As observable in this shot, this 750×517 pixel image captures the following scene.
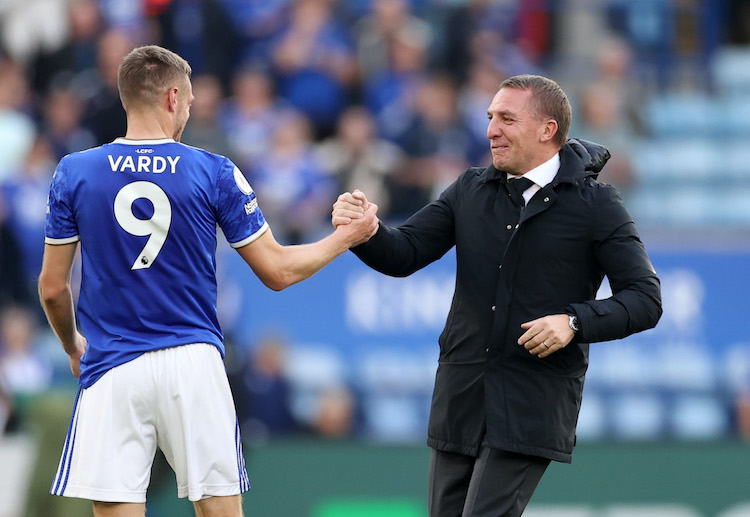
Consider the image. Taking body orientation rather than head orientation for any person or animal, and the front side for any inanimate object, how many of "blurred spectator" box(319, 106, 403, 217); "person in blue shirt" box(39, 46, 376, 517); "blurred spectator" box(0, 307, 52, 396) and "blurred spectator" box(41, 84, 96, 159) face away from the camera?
1

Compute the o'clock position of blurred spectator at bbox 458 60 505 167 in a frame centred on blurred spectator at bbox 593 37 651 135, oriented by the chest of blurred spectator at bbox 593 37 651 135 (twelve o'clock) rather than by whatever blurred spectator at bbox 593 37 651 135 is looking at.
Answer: blurred spectator at bbox 458 60 505 167 is roughly at 2 o'clock from blurred spectator at bbox 593 37 651 135.

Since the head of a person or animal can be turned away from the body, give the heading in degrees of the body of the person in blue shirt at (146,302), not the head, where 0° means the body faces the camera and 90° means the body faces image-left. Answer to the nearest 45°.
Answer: approximately 180°

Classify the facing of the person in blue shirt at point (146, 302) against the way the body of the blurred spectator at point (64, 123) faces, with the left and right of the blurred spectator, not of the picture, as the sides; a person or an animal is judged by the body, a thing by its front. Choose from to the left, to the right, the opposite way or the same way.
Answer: the opposite way

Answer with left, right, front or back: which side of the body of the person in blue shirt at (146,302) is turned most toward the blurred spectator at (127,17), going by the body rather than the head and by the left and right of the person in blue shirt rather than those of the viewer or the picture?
front

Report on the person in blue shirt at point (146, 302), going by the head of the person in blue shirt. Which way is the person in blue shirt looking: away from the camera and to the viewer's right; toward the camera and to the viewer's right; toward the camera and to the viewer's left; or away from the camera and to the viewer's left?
away from the camera and to the viewer's right

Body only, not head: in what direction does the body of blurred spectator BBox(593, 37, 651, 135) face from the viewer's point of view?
toward the camera

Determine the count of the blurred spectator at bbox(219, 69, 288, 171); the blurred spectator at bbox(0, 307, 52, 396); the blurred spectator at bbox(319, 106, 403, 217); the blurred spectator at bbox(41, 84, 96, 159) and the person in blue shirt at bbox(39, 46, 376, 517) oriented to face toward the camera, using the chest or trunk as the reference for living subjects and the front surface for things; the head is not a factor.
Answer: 4

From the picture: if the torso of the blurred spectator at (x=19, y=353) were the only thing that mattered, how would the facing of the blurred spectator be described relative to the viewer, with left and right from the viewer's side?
facing the viewer

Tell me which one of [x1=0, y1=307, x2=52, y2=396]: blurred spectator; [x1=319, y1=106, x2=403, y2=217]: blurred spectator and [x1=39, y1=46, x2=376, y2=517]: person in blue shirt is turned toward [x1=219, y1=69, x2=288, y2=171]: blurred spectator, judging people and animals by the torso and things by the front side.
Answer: the person in blue shirt

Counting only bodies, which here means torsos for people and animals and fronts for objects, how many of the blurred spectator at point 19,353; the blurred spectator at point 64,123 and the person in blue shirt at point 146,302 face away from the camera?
1

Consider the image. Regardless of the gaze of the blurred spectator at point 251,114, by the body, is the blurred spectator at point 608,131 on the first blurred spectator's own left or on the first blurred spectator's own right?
on the first blurred spectator's own left
